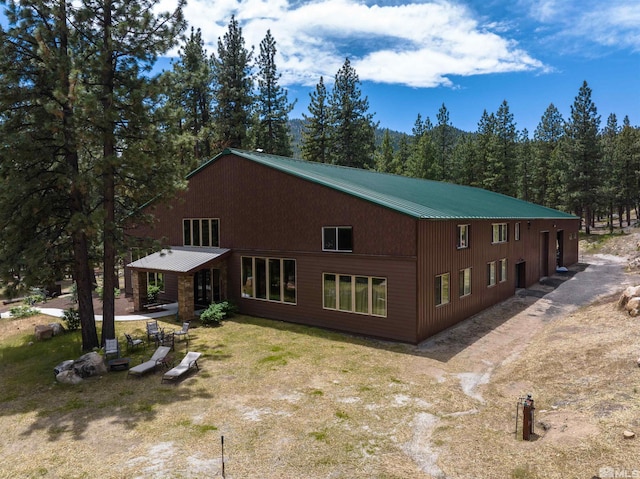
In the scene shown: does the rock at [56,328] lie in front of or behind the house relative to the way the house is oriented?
in front

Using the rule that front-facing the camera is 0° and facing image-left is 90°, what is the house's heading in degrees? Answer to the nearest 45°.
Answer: approximately 45°

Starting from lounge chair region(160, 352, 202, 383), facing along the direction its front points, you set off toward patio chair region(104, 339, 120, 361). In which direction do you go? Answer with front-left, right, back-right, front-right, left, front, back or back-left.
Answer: right

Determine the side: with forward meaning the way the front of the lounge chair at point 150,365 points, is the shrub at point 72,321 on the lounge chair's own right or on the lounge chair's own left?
on the lounge chair's own right

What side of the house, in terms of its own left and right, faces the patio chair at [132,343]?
front

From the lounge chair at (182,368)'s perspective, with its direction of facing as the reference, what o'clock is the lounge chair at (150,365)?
the lounge chair at (150,365) is roughly at 3 o'clock from the lounge chair at (182,368).

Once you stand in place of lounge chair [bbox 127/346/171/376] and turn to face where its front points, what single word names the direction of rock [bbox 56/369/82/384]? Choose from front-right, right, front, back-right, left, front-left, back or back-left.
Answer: front-right

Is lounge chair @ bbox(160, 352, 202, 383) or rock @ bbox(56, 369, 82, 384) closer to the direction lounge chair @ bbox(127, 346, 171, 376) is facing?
the rock

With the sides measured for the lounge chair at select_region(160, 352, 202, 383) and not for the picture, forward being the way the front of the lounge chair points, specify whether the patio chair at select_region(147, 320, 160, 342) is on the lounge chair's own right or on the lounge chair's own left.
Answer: on the lounge chair's own right
